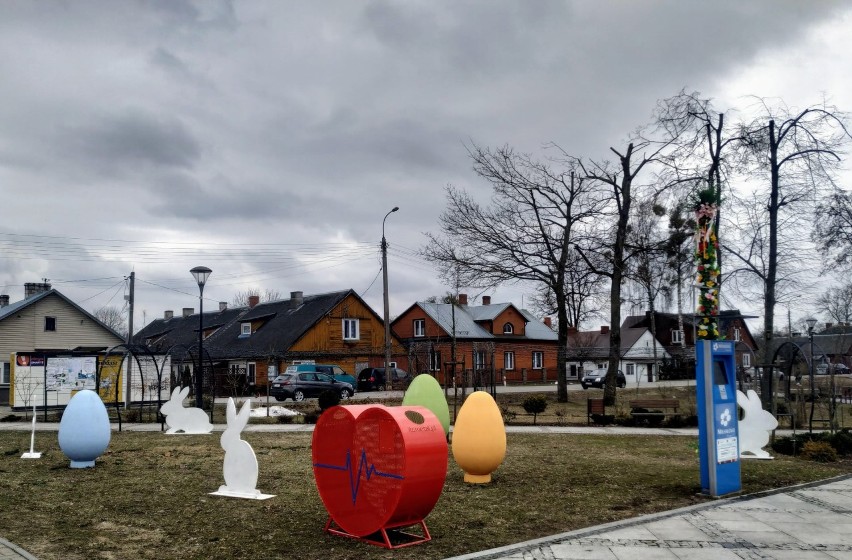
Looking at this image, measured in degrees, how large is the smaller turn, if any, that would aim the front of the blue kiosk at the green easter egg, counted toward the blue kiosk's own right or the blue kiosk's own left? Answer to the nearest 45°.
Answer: approximately 180°

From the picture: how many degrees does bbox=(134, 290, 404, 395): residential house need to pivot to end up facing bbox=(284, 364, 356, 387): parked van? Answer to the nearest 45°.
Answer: approximately 45° to its left

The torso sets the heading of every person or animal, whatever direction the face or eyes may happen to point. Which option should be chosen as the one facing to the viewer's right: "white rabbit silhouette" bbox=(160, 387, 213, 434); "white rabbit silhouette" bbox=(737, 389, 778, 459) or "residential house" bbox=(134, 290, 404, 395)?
"white rabbit silhouette" bbox=(737, 389, 778, 459)

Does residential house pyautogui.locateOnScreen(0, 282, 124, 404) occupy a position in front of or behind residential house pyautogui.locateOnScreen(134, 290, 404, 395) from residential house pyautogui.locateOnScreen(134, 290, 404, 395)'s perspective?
in front

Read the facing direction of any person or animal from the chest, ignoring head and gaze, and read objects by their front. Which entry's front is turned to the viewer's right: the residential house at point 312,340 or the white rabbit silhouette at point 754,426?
the white rabbit silhouette

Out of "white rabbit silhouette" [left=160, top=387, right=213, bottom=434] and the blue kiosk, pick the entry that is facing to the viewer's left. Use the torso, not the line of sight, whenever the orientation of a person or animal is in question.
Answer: the white rabbit silhouette

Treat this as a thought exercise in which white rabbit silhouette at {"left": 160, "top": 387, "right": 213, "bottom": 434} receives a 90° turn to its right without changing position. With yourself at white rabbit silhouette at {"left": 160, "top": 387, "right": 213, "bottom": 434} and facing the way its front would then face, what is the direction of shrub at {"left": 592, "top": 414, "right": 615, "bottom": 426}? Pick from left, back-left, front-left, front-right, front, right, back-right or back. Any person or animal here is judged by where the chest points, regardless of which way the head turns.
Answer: right

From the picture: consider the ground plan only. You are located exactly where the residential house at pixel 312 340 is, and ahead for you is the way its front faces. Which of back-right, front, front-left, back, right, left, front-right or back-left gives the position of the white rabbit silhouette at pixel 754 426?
front-left

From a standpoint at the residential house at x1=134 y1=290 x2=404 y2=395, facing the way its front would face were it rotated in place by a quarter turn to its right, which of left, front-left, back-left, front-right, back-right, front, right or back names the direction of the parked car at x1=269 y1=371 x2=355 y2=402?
back-left

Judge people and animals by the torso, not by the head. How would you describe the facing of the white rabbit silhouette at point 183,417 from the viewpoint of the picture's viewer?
facing to the left of the viewer

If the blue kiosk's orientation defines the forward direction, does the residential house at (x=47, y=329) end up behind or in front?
behind

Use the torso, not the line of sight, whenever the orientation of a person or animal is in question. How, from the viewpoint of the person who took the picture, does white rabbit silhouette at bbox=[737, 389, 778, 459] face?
facing to the right of the viewer

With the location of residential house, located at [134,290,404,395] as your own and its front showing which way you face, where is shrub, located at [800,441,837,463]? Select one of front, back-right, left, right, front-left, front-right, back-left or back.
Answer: front-left

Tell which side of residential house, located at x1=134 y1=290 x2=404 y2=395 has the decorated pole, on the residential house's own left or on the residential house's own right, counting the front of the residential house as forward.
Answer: on the residential house's own left

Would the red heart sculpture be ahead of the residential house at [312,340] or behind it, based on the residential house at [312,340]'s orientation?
ahead

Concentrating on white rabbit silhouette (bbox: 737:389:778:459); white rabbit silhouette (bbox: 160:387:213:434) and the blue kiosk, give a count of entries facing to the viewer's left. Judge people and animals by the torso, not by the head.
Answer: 1
